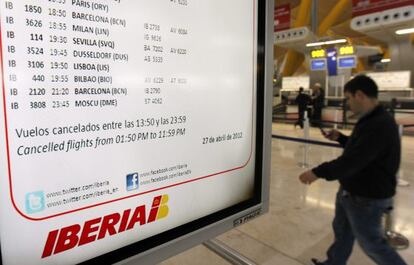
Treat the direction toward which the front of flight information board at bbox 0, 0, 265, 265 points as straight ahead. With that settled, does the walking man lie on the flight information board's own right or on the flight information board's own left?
on the flight information board's own left

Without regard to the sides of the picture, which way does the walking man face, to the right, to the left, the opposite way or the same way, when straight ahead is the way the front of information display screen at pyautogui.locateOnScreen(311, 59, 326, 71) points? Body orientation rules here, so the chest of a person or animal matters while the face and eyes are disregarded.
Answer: to the right

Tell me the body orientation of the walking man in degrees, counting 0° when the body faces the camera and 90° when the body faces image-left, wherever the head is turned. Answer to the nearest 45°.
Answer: approximately 90°

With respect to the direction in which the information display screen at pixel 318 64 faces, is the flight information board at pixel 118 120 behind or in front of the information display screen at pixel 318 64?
in front

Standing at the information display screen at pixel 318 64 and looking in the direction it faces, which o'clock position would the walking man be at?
The walking man is roughly at 12 o'clock from the information display screen.

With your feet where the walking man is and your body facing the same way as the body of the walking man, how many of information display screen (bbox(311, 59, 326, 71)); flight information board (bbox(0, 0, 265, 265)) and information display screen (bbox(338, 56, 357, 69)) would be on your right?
2

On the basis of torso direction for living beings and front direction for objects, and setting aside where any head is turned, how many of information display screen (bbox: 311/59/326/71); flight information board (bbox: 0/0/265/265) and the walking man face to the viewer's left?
1

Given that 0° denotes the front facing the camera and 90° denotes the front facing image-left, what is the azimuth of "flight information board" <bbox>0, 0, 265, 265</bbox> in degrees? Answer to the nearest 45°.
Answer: approximately 315°

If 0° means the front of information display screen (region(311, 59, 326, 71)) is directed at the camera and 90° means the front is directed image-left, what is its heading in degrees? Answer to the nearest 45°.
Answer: approximately 0°

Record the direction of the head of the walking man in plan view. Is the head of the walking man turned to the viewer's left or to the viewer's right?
to the viewer's left

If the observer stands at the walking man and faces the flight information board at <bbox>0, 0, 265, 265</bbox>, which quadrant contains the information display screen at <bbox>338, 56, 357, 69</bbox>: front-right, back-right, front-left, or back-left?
back-right

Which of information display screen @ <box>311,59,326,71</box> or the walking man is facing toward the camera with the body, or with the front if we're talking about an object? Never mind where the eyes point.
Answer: the information display screen

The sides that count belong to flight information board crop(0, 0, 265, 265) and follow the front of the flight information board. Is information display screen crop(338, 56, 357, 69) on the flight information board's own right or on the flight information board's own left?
on the flight information board's own left

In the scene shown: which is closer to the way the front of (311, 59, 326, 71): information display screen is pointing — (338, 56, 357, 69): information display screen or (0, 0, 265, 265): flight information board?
the flight information board
